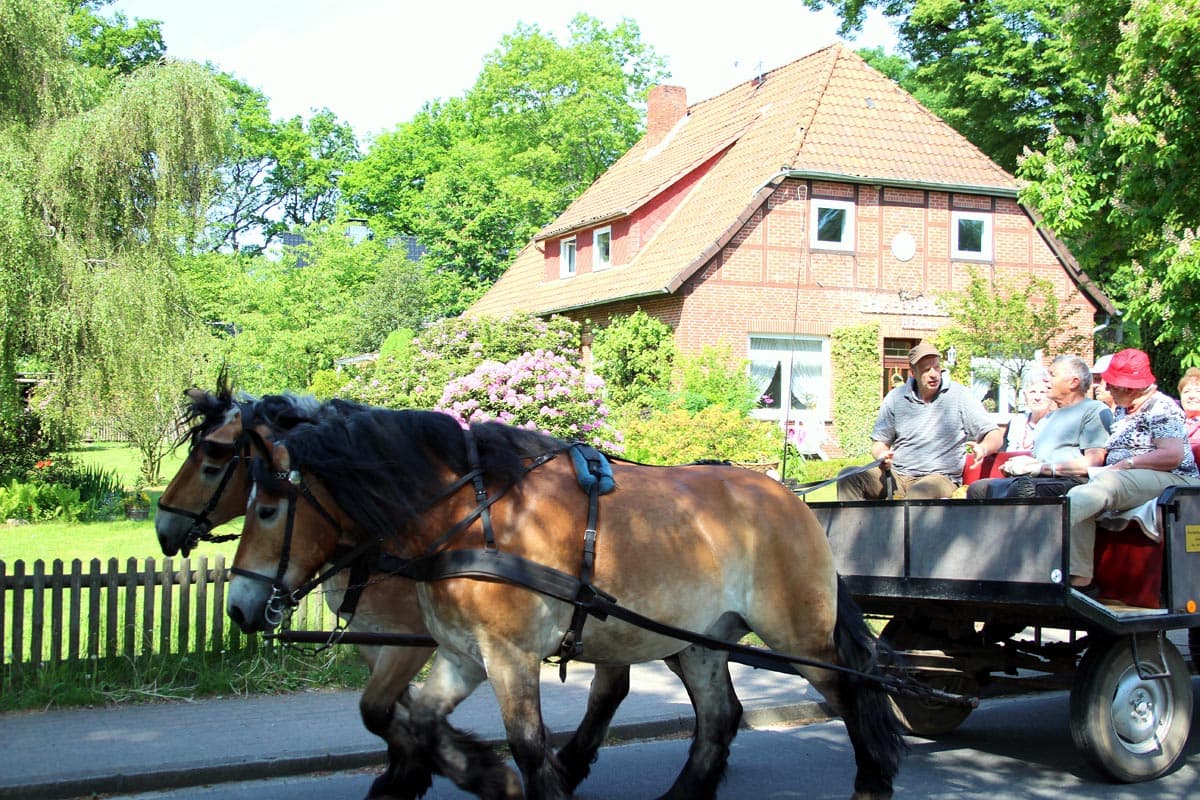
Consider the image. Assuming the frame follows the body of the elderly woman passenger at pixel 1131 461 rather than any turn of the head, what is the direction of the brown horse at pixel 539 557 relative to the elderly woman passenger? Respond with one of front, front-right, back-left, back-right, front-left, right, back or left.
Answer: front-left

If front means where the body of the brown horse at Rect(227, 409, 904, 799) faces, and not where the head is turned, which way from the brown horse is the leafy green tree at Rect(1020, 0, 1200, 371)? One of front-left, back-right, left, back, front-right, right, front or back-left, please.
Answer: back-right

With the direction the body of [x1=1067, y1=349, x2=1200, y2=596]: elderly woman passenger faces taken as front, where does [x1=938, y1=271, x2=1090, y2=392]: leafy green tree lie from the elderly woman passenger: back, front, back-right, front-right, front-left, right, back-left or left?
right

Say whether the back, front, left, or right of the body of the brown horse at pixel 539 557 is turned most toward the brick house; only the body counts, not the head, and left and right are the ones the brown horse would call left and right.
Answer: right

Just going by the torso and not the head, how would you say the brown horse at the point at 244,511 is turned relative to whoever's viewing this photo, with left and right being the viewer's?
facing to the left of the viewer

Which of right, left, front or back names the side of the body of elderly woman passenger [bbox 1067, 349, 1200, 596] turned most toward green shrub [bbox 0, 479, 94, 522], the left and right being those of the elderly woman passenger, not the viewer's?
front

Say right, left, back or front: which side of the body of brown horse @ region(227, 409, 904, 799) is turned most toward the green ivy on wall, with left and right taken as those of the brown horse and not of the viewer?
right

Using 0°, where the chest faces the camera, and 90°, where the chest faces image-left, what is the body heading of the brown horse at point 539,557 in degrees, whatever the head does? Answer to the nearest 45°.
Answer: approximately 90°

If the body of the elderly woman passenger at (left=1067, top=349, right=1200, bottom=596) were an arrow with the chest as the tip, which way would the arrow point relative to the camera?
to the viewer's left

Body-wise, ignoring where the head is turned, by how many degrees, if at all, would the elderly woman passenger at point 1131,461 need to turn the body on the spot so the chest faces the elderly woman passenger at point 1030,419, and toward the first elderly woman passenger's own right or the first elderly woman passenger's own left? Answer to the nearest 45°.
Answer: approximately 90° to the first elderly woman passenger's own right

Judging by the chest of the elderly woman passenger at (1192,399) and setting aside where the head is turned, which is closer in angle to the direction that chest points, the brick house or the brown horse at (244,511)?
the brown horse

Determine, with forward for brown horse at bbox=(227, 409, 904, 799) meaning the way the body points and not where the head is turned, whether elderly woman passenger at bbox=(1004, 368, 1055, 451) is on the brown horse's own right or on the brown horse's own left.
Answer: on the brown horse's own right
